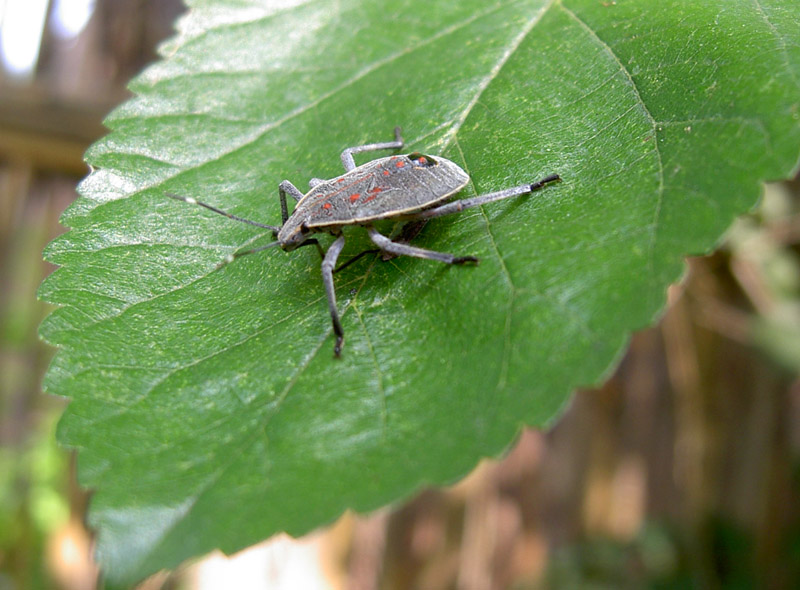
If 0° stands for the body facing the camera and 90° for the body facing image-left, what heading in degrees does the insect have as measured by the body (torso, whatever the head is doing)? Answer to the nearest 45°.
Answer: approximately 45°
